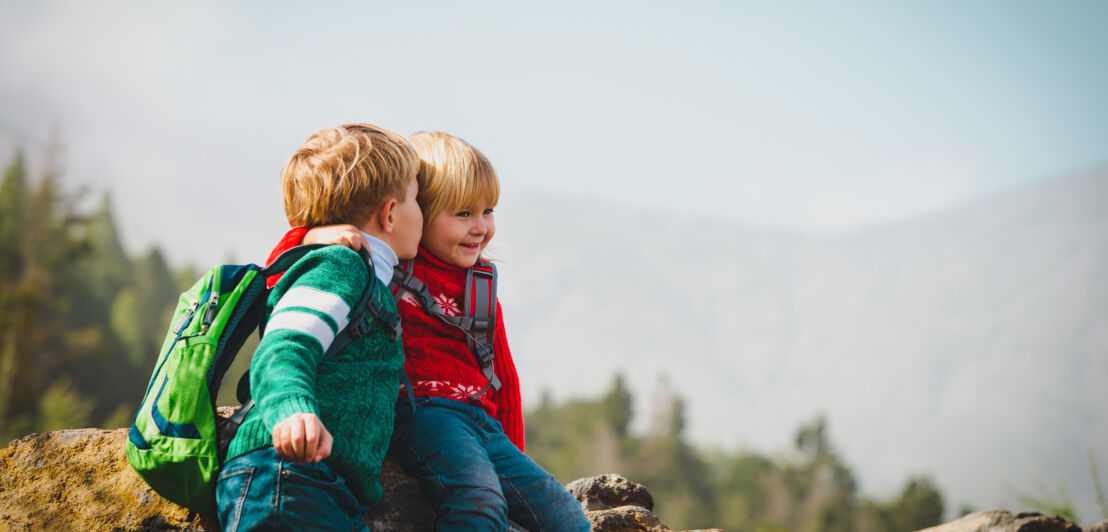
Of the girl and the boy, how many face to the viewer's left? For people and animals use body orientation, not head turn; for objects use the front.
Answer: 0

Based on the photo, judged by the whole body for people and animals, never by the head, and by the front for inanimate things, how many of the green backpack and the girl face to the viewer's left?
1

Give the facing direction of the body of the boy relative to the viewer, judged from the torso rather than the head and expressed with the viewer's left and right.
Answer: facing to the right of the viewer

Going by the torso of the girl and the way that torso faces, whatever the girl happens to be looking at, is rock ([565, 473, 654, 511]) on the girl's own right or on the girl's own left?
on the girl's own left

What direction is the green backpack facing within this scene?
to the viewer's left

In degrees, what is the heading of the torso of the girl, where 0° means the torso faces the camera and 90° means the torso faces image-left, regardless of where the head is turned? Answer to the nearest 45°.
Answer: approximately 315°

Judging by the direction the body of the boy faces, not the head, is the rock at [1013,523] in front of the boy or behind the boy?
in front

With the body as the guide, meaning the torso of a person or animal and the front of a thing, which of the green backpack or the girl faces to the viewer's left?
the green backpack

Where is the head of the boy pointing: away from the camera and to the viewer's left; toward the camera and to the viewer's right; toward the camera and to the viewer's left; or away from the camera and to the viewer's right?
away from the camera and to the viewer's right

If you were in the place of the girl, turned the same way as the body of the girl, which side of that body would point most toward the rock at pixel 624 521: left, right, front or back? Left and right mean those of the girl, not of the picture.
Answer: left
